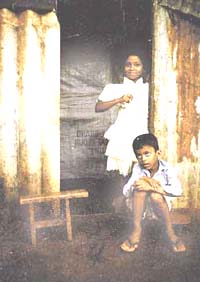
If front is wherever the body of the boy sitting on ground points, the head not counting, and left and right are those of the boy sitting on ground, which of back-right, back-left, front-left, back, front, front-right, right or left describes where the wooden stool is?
right

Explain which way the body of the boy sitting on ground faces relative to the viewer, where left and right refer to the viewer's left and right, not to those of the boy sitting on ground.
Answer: facing the viewer
